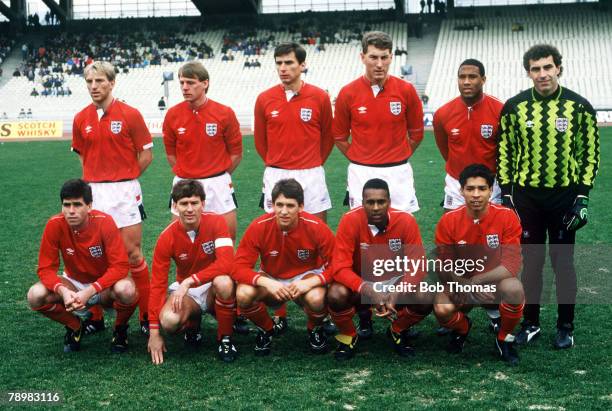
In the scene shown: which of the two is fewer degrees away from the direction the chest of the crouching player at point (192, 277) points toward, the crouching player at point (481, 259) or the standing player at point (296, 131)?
the crouching player

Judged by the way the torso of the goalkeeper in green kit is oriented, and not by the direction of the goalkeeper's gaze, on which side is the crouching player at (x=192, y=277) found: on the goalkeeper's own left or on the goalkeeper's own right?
on the goalkeeper's own right

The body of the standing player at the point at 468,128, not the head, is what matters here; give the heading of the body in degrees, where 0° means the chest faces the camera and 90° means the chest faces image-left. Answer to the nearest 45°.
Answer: approximately 0°

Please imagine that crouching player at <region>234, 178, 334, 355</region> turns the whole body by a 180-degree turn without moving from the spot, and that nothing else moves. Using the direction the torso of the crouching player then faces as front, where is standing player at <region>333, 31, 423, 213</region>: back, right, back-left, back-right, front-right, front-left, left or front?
front-right

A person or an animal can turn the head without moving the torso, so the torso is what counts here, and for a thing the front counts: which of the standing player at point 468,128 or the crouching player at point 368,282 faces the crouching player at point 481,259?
the standing player

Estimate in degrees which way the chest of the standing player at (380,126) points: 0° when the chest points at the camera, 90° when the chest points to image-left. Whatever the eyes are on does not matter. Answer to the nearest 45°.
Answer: approximately 0°

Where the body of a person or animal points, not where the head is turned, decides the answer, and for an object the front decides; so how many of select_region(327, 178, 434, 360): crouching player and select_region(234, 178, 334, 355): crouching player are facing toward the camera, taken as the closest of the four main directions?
2

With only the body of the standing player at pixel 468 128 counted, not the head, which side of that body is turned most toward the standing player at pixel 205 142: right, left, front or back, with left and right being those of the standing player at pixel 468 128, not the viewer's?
right

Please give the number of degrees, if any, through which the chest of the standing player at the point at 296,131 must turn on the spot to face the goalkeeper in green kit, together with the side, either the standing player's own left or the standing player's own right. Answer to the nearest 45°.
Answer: approximately 45° to the standing player's own left
